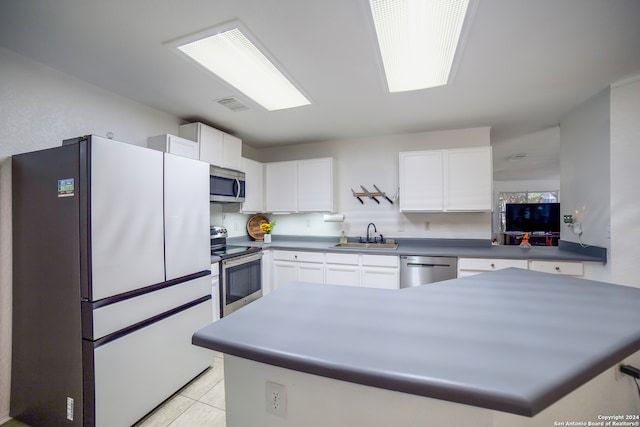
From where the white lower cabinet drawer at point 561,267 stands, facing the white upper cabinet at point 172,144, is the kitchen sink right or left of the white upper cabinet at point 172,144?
right

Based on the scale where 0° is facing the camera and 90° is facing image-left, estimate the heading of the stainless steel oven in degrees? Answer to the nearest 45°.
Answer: approximately 315°

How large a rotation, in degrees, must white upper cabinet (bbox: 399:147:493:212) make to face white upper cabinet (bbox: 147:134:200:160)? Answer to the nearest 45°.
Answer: approximately 45° to its right

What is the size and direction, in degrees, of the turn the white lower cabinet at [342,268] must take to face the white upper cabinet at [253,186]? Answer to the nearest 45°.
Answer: approximately 90° to its right

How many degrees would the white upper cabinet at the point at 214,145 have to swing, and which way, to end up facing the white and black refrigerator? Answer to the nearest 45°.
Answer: approximately 90° to its right

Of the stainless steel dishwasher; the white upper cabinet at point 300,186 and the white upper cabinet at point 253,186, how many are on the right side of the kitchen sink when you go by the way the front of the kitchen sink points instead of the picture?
2

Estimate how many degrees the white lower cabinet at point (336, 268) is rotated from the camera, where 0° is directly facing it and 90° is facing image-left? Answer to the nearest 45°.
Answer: approximately 0°

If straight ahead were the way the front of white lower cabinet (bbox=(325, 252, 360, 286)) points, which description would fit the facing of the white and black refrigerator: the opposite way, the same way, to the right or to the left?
to the left

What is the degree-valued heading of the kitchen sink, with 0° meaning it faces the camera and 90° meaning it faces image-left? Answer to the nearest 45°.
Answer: approximately 0°

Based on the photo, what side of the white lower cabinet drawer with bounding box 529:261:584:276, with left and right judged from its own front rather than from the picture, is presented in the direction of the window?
back

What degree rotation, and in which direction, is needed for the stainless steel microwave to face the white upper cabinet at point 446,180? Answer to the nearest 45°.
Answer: approximately 45° to its left

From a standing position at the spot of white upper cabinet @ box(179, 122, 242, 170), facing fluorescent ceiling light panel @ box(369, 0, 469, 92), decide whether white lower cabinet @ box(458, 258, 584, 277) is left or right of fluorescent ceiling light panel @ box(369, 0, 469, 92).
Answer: left
